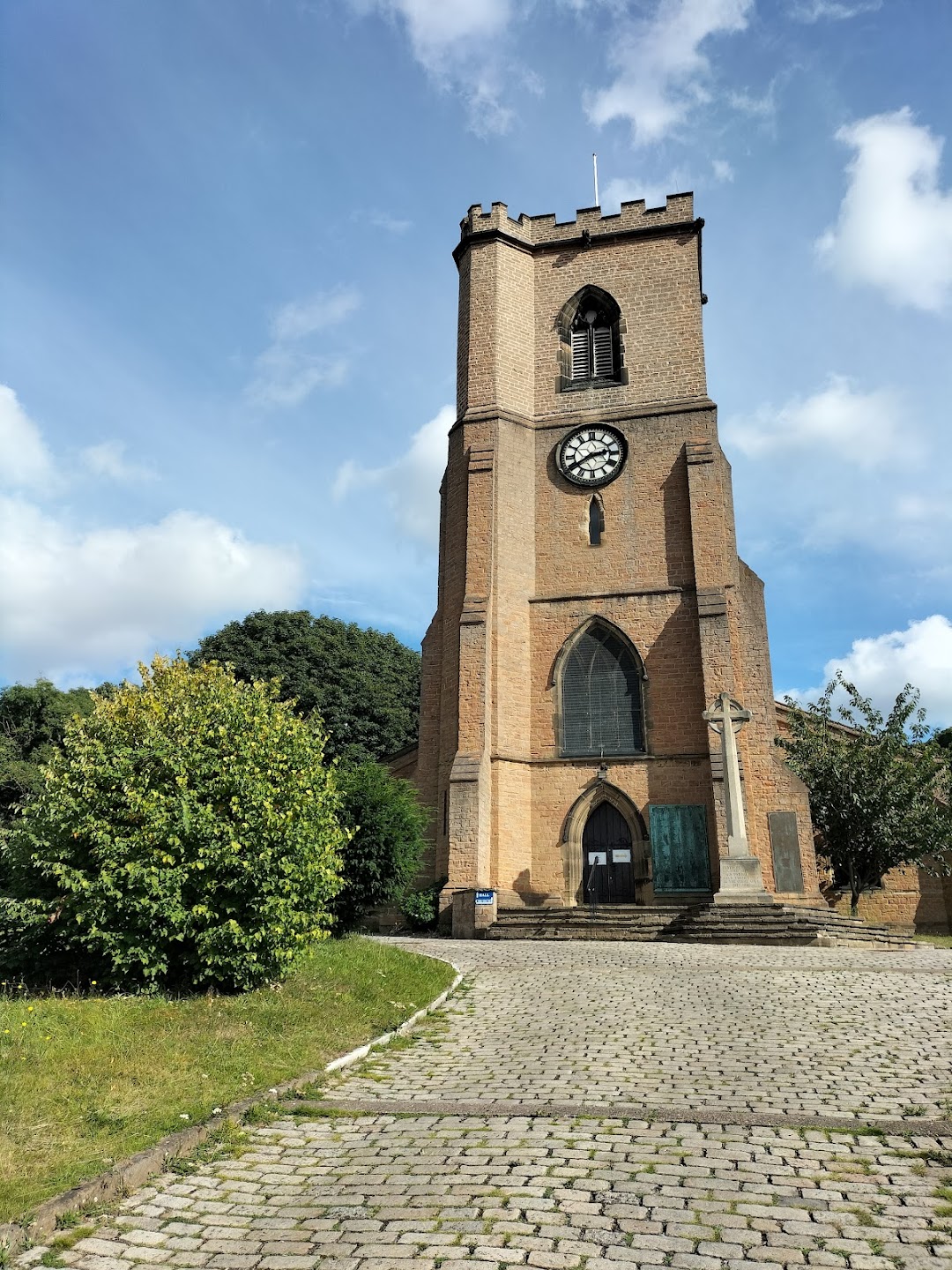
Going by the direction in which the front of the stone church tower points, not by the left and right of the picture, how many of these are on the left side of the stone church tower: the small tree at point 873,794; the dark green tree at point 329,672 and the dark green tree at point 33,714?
1

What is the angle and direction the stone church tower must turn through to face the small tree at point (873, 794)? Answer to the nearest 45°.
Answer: approximately 90° to its left

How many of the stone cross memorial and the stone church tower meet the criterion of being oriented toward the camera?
2

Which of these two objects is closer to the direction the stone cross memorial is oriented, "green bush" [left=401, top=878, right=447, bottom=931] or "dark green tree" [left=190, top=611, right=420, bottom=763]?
the green bush

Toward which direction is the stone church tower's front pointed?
toward the camera

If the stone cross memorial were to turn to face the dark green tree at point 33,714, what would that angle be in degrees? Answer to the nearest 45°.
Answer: approximately 90° to its right

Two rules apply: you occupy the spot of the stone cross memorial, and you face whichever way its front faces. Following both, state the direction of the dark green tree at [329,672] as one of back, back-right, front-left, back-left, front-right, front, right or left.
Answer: back-right

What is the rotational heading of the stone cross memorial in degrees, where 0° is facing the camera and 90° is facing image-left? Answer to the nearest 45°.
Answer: approximately 0°

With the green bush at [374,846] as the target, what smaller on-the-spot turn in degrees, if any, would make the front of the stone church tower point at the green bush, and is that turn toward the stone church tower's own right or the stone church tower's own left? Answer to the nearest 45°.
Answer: approximately 45° to the stone church tower's own right

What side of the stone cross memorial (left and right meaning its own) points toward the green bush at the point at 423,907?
right
